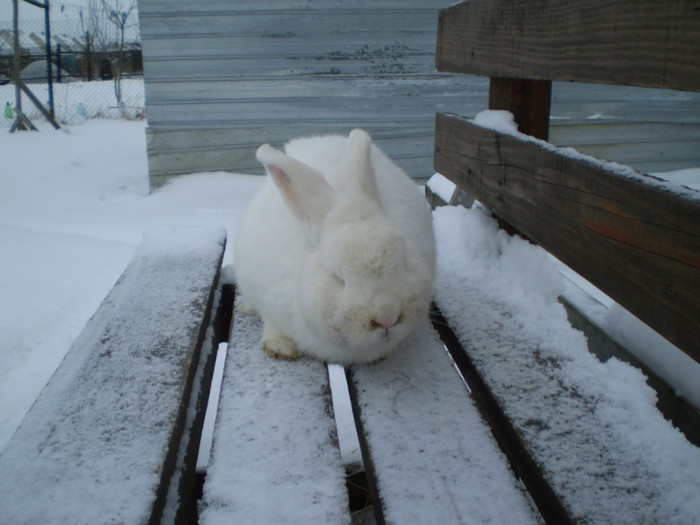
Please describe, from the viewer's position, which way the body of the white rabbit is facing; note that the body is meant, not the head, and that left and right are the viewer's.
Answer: facing the viewer and to the right of the viewer

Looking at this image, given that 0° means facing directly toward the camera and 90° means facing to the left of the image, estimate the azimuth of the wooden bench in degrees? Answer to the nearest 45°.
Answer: approximately 90°

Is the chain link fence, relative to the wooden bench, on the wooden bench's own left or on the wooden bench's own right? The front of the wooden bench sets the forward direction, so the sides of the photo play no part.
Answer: on the wooden bench's own right
